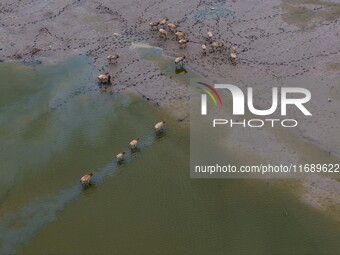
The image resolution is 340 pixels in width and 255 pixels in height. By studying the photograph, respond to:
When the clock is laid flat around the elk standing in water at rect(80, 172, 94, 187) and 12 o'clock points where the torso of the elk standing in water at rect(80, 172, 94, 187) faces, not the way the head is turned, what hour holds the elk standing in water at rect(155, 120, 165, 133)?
the elk standing in water at rect(155, 120, 165, 133) is roughly at 1 o'clock from the elk standing in water at rect(80, 172, 94, 187).

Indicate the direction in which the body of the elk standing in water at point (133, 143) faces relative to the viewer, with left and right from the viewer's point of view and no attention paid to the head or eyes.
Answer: facing away from the viewer and to the right of the viewer

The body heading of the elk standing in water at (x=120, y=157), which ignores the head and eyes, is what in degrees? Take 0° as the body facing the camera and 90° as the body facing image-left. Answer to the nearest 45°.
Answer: approximately 225°
